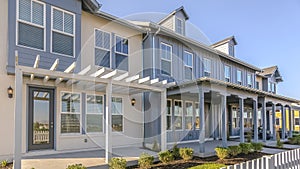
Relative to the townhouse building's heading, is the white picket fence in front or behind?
in front

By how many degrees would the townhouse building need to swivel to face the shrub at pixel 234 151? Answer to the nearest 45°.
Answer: approximately 45° to its left

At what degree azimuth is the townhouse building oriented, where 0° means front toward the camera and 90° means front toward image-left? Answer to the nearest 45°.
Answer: approximately 315°

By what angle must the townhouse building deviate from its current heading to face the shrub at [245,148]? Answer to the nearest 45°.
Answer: approximately 45° to its left
